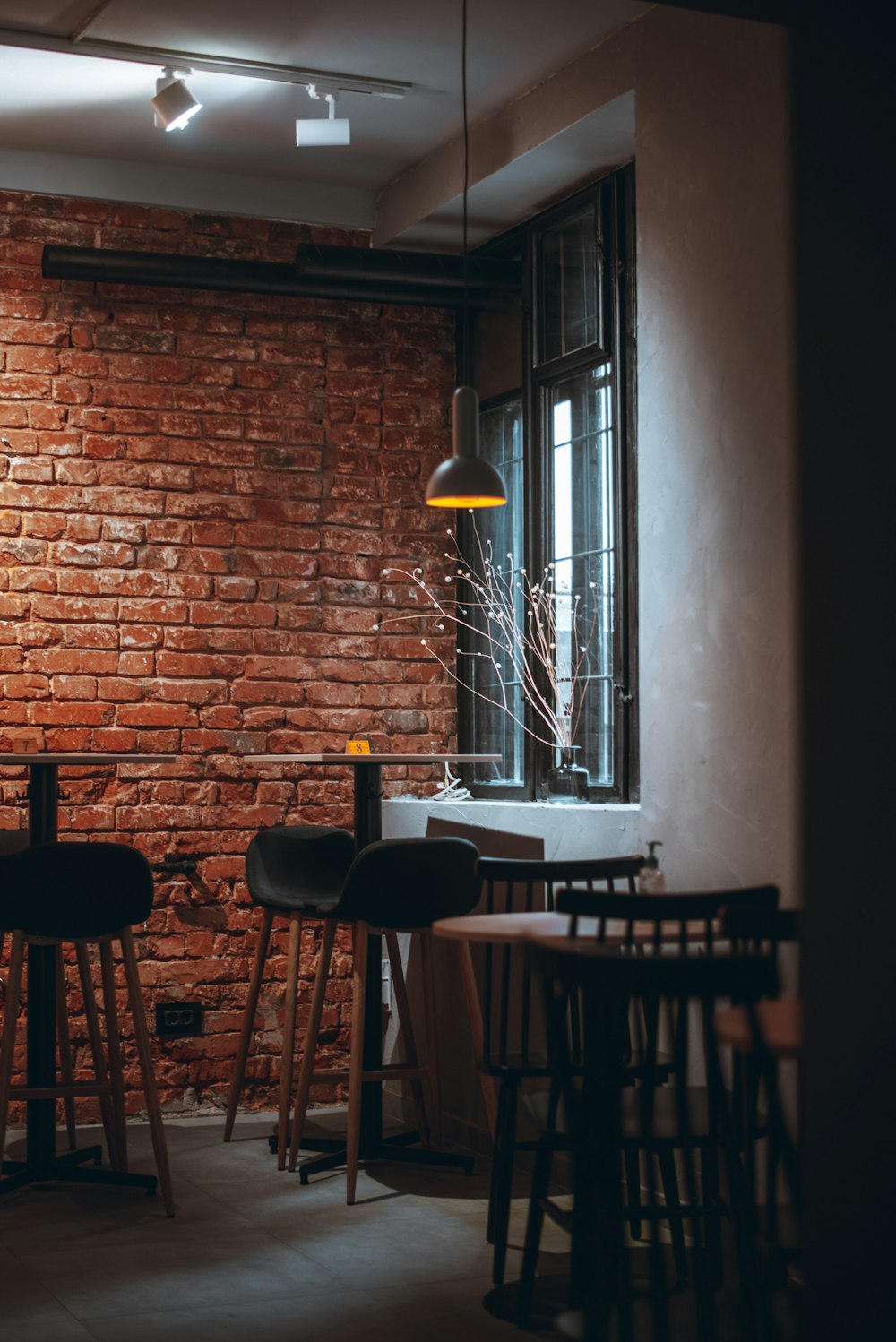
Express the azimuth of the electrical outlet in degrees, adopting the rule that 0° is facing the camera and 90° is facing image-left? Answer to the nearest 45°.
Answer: approximately 0°

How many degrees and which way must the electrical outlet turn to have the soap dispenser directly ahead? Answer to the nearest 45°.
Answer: approximately 45° to its left

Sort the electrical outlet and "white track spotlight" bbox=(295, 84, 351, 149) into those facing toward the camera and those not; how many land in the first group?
1
